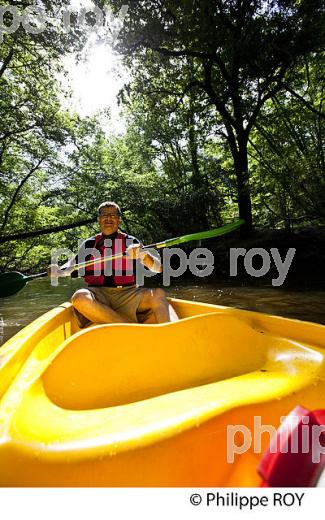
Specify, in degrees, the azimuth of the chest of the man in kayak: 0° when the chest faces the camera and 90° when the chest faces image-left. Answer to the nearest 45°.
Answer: approximately 0°

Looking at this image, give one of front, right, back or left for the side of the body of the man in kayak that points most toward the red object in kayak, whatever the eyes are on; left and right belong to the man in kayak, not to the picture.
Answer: front
